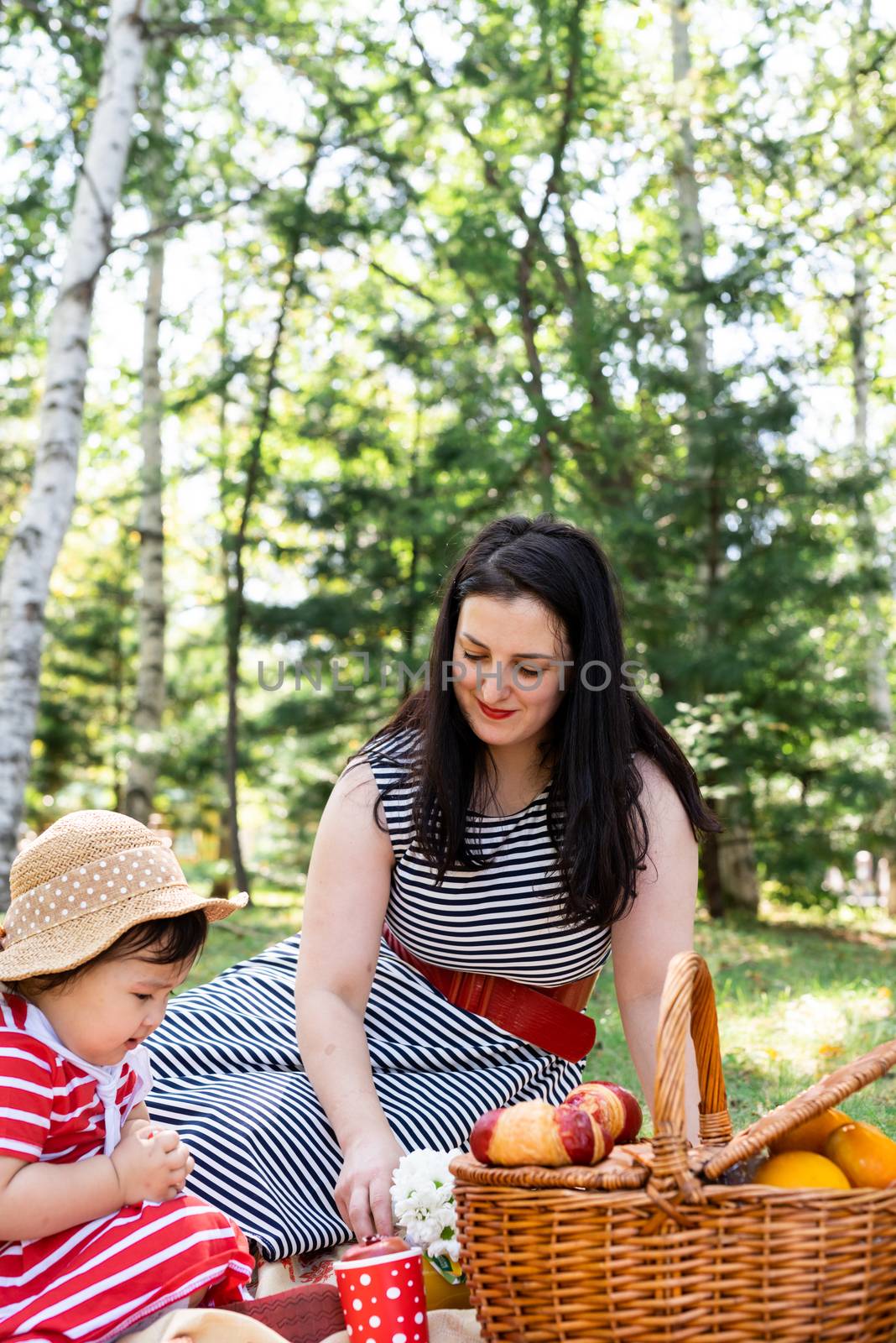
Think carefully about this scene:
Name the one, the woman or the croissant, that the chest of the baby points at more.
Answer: the croissant

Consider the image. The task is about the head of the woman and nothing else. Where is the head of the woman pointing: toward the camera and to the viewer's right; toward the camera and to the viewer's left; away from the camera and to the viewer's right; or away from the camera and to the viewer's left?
toward the camera and to the viewer's left

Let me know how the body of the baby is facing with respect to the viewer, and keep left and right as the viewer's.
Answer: facing the viewer and to the right of the viewer

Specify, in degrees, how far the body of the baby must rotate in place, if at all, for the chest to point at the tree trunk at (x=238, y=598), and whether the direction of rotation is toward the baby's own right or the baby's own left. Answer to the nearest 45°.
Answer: approximately 135° to the baby's own left

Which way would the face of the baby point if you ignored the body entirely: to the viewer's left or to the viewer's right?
to the viewer's right

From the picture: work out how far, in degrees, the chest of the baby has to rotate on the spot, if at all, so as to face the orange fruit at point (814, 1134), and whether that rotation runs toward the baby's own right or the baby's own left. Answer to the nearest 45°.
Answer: approximately 45° to the baby's own left

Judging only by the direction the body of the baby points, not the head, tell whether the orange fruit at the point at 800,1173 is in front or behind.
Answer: in front

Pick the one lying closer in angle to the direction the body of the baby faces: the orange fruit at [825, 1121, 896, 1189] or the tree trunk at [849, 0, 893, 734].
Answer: the orange fruit

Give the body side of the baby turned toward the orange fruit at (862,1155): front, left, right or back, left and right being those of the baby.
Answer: front

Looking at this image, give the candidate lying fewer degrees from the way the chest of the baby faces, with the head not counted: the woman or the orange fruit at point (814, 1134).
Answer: the orange fruit

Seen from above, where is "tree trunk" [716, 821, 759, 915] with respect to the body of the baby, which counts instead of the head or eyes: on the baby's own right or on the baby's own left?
on the baby's own left

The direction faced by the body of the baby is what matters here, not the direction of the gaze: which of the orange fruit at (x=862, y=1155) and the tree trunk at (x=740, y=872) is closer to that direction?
the orange fruit
